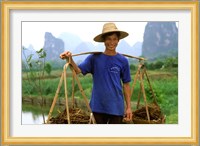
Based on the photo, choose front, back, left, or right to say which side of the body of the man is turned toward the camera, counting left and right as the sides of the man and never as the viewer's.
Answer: front

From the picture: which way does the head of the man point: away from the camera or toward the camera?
toward the camera
